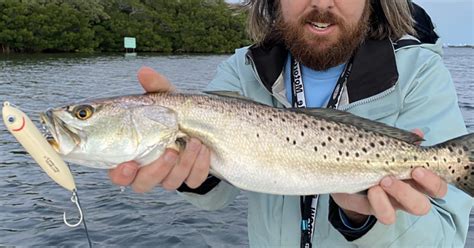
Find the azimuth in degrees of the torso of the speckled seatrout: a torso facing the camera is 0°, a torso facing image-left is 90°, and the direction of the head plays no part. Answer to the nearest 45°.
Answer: approximately 90°

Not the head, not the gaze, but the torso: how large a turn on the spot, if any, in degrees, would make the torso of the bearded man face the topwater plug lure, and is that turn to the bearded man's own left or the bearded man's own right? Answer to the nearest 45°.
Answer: approximately 45° to the bearded man's own right

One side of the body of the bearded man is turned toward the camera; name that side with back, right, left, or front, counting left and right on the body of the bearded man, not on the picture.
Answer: front

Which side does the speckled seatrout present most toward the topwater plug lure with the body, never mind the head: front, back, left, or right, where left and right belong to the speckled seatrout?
front
